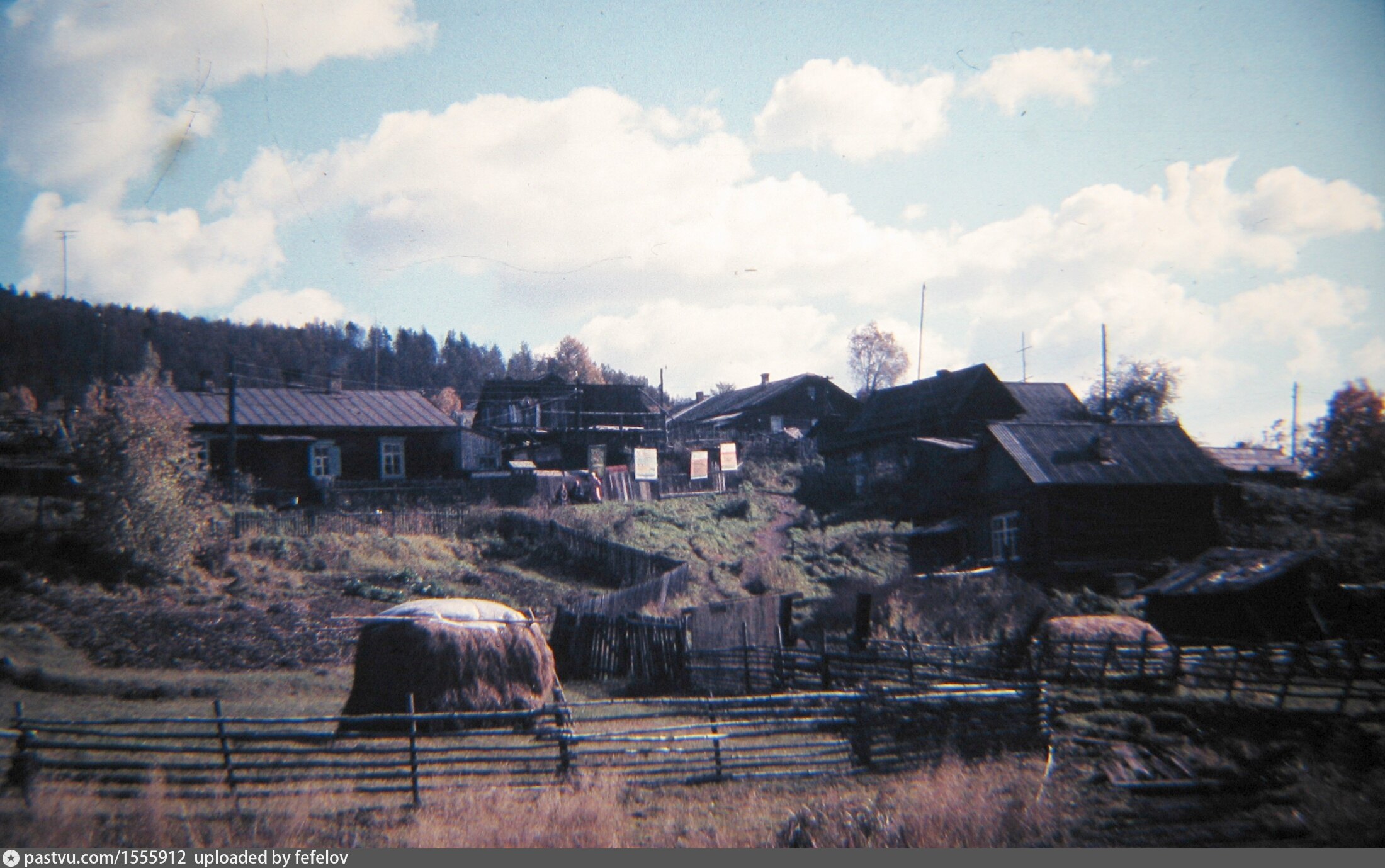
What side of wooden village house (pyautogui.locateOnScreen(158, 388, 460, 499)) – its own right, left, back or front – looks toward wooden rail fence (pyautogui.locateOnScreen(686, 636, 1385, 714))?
front

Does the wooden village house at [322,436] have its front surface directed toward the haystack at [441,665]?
yes

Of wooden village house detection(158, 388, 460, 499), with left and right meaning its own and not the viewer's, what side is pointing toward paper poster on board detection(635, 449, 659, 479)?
left

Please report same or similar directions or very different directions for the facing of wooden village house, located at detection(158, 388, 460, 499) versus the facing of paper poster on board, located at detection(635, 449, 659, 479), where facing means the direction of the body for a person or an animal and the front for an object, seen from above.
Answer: same or similar directions

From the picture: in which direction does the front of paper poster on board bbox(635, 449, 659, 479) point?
toward the camera

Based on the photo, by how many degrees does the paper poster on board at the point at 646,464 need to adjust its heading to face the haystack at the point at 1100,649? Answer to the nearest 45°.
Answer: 0° — it already faces it

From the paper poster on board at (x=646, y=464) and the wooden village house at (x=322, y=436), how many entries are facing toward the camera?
2

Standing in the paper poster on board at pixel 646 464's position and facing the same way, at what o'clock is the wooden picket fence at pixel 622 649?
The wooden picket fence is roughly at 12 o'clock from the paper poster on board.

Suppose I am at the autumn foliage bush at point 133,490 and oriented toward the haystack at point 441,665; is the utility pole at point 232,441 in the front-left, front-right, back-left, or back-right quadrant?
back-left

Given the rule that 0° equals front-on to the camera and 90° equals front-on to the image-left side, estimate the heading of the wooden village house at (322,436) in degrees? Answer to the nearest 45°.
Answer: approximately 0°
